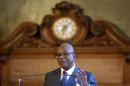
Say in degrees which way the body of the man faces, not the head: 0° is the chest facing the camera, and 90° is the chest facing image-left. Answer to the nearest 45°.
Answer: approximately 45°
